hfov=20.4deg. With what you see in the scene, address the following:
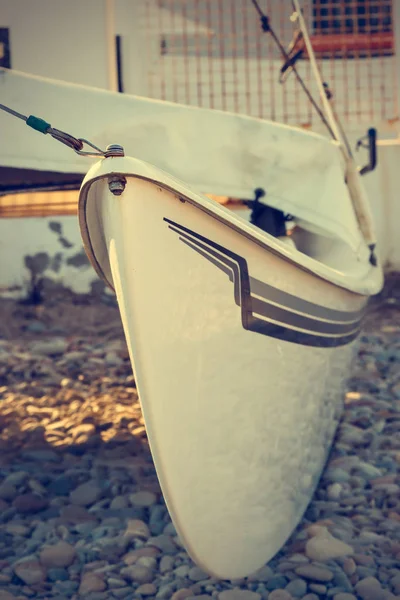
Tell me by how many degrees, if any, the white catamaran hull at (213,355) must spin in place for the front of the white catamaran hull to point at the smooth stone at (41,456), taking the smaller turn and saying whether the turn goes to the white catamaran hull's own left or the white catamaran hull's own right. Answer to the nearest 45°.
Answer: approximately 90° to the white catamaran hull's own right

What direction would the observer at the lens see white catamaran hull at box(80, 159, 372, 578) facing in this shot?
facing the viewer and to the left of the viewer

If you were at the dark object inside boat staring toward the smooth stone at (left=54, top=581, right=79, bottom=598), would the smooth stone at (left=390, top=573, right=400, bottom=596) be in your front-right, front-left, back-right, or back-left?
front-left

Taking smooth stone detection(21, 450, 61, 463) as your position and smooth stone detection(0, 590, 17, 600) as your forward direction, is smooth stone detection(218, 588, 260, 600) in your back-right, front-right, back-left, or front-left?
front-left

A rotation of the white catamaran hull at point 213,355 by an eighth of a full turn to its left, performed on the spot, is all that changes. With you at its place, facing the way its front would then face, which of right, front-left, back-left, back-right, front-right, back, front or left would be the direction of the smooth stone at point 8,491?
back-right

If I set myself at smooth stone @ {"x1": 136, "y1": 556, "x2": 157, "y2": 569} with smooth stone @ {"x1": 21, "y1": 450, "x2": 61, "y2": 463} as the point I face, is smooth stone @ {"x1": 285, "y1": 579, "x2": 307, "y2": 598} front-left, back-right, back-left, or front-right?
back-right
